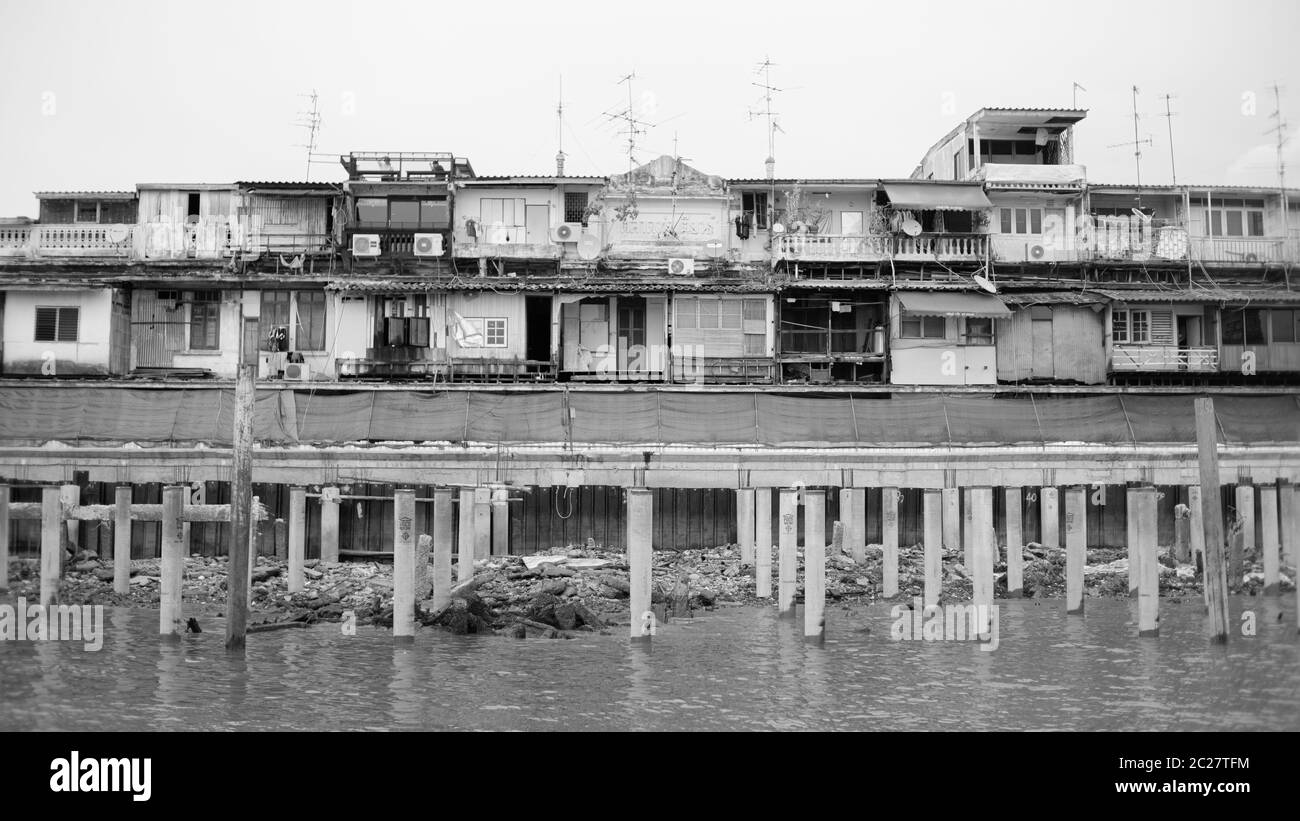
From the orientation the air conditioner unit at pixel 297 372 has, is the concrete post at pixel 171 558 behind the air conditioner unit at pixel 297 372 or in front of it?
in front

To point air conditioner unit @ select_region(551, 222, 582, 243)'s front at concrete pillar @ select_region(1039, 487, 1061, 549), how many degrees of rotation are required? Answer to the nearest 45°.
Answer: approximately 45° to its left

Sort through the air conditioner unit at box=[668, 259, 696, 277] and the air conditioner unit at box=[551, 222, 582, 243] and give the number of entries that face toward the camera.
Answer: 2

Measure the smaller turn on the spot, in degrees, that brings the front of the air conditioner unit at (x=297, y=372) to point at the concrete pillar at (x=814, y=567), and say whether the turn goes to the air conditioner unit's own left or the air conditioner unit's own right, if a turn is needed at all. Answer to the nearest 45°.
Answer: approximately 45° to the air conditioner unit's own left

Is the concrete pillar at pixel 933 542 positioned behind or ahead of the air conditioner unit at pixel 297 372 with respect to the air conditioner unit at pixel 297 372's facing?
ahead

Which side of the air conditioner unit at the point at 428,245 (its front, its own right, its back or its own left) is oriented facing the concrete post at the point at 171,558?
front

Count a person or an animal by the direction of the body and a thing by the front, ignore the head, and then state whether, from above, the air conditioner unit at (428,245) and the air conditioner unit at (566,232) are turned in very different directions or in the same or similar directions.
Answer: same or similar directions

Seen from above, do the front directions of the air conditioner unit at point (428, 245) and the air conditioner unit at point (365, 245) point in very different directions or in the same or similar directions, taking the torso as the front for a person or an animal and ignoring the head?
same or similar directions

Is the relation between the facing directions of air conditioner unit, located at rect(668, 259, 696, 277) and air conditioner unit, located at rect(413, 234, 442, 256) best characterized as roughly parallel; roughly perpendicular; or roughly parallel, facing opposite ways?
roughly parallel

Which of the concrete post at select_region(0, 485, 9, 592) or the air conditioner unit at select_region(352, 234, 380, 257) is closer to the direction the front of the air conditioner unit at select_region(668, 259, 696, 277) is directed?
the concrete post

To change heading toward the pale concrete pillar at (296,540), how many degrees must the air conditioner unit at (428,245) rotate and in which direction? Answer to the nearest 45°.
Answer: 0° — it already faces it

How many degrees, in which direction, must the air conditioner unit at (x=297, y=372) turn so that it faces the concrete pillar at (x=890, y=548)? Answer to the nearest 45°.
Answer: approximately 45° to its left

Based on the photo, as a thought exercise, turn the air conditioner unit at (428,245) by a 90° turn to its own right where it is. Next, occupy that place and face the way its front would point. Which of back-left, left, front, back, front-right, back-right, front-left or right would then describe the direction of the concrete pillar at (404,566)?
left

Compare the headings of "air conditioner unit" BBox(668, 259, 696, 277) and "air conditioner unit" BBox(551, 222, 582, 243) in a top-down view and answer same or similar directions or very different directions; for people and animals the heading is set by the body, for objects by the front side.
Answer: same or similar directions

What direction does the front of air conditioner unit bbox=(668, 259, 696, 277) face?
toward the camera

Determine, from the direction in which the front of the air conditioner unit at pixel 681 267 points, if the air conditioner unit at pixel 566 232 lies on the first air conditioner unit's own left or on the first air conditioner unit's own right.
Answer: on the first air conditioner unit's own right
